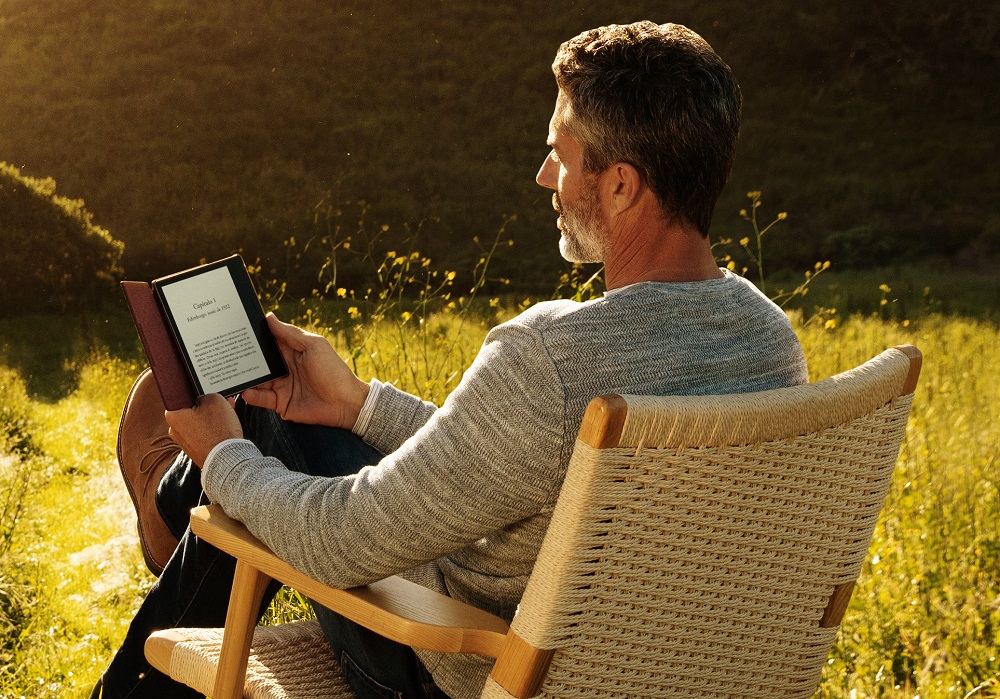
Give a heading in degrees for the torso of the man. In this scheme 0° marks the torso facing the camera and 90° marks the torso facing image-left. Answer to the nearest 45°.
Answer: approximately 135°

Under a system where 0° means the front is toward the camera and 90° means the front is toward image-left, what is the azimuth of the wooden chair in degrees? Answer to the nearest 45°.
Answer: approximately 135°
